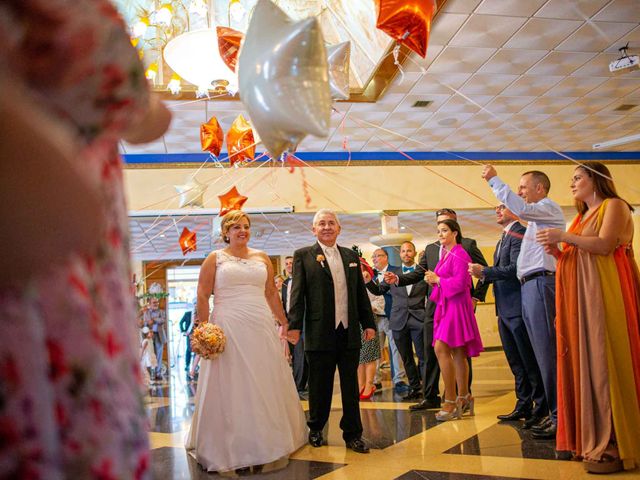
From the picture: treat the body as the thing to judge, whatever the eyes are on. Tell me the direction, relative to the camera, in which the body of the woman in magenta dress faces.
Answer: to the viewer's left

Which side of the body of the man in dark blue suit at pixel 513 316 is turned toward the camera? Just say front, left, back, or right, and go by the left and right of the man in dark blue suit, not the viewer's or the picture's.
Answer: left

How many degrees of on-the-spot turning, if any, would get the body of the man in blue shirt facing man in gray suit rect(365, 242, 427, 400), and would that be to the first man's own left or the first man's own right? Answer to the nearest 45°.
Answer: approximately 45° to the first man's own right

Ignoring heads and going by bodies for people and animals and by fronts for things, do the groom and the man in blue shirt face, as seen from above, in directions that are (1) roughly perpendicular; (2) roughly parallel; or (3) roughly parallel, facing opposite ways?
roughly perpendicular

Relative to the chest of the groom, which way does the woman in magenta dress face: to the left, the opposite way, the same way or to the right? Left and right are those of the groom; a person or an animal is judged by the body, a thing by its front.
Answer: to the right

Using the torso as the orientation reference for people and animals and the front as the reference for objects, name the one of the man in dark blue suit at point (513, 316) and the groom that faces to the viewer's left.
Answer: the man in dark blue suit

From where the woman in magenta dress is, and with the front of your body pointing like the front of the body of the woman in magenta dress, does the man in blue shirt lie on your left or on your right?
on your left

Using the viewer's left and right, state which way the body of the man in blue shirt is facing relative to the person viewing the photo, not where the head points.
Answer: facing to the left of the viewer
